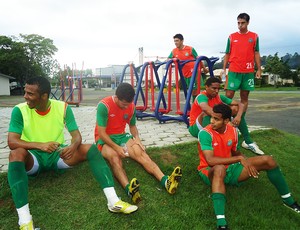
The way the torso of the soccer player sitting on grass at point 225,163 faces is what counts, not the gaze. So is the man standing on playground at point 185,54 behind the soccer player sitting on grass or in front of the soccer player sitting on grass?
behind

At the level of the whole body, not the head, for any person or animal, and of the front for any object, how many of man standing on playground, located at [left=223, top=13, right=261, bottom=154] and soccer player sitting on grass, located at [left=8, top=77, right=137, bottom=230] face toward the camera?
2

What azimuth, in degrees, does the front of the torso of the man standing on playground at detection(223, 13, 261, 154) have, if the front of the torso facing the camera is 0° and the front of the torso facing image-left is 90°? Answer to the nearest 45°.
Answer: approximately 0°

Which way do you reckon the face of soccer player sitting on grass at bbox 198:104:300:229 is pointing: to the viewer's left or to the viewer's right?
to the viewer's left

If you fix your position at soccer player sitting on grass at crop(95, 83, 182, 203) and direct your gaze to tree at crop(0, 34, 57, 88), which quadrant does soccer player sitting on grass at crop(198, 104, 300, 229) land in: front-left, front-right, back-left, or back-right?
back-right

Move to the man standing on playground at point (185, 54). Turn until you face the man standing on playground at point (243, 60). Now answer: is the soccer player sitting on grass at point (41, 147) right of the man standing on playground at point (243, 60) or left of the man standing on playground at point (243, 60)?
right

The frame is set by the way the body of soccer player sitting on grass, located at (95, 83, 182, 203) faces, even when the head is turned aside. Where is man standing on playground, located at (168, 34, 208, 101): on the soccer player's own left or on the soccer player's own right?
on the soccer player's own left

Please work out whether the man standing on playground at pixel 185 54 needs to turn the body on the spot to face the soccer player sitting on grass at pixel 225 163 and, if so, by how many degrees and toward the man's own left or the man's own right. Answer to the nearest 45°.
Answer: approximately 45° to the man's own left
